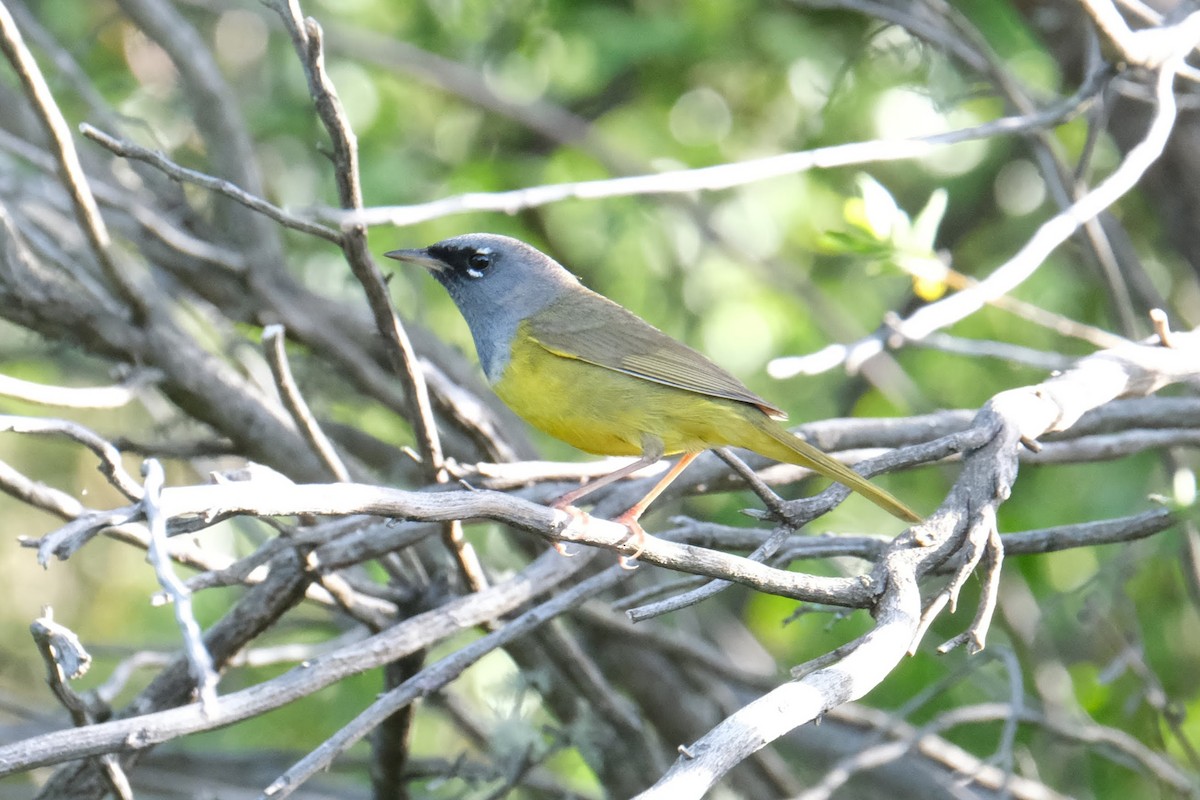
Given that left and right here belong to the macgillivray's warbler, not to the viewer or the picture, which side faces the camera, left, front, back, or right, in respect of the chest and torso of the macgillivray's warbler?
left
